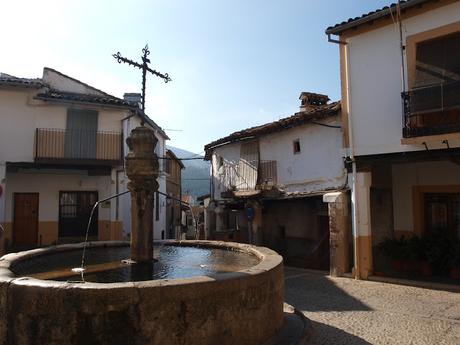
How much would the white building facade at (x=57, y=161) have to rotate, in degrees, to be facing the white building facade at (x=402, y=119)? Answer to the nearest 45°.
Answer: approximately 45° to its left

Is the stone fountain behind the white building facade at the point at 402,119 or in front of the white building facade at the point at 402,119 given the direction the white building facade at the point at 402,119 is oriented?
in front

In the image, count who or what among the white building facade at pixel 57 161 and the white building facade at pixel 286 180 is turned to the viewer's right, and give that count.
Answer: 0

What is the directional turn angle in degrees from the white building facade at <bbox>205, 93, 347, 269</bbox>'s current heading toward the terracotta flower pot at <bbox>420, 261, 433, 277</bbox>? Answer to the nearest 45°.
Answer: approximately 90° to its left

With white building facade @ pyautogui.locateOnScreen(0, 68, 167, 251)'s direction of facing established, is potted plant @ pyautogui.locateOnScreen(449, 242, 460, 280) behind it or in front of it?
in front

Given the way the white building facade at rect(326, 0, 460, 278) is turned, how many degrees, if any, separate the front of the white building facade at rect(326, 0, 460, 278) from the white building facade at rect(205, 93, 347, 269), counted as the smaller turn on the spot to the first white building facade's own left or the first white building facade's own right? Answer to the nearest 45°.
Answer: approximately 90° to the first white building facade's own right

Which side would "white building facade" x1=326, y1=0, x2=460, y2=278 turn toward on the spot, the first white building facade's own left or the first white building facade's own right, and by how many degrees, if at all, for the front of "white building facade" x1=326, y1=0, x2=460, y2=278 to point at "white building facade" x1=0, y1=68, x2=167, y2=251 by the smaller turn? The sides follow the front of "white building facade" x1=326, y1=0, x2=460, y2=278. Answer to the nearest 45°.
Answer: approximately 45° to the first white building facade's own right

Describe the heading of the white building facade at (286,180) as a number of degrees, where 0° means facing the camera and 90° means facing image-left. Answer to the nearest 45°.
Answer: approximately 45°

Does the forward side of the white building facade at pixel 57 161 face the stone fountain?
yes

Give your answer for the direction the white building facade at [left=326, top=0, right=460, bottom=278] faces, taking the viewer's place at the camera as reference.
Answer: facing the viewer and to the left of the viewer

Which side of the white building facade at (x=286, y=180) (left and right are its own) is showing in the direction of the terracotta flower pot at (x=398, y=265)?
left

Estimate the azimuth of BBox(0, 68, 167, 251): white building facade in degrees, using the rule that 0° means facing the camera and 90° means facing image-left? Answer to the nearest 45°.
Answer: approximately 0°
